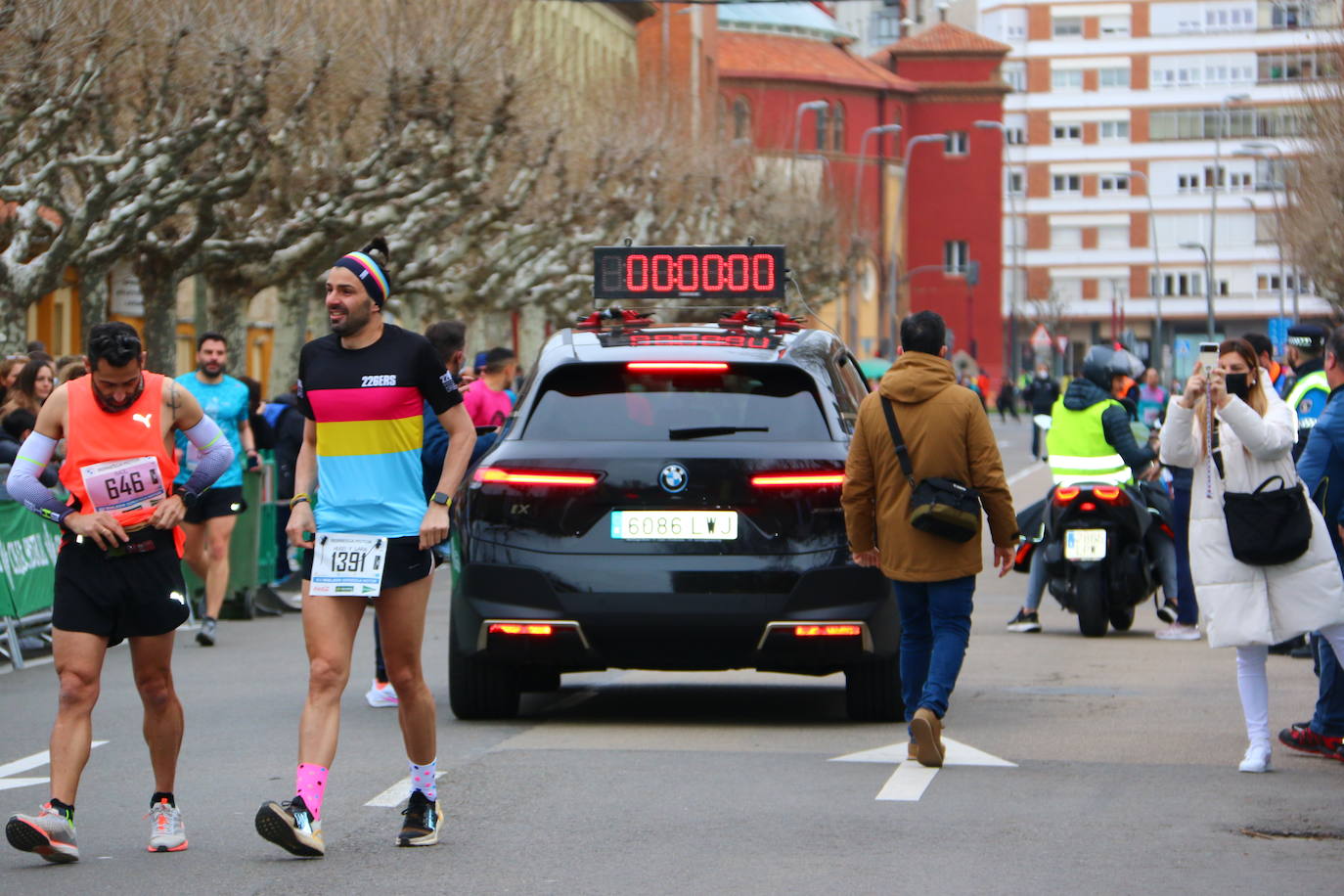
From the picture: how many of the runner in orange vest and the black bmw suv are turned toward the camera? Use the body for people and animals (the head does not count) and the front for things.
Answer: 1

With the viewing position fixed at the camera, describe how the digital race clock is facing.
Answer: facing the viewer

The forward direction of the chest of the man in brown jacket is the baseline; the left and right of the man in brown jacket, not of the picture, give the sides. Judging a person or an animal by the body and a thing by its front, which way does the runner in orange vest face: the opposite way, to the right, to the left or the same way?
the opposite way

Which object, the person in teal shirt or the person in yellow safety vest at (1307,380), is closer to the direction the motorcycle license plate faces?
the person in yellow safety vest

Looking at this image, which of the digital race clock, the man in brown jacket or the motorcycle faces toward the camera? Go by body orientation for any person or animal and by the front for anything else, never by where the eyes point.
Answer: the digital race clock

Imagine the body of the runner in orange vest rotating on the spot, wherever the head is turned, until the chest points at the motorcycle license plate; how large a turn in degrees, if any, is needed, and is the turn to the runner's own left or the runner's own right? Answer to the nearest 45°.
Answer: approximately 135° to the runner's own left

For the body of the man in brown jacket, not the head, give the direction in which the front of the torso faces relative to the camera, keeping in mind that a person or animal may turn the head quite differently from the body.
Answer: away from the camera

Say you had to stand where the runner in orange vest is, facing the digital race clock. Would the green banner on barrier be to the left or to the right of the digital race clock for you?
left

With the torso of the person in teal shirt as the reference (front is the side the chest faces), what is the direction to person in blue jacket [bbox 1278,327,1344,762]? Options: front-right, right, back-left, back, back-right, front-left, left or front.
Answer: front-left

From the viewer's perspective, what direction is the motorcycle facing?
away from the camera

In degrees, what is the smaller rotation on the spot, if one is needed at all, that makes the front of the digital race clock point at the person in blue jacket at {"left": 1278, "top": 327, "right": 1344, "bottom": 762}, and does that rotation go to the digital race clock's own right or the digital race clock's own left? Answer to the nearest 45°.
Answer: approximately 45° to the digital race clock's own left

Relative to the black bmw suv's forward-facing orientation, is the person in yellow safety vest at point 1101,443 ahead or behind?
ahead

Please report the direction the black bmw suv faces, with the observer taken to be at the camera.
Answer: facing away from the viewer

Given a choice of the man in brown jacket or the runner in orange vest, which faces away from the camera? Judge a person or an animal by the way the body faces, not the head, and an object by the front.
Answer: the man in brown jacket

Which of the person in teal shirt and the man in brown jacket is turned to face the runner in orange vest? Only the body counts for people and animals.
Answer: the person in teal shirt

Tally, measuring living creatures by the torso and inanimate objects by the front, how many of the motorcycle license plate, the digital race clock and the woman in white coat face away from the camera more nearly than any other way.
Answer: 0
